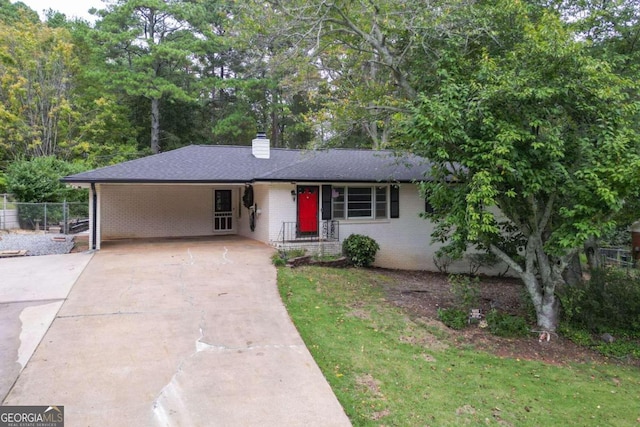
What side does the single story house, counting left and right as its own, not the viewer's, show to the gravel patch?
right

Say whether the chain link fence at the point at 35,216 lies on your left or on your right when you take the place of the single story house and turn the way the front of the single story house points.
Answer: on your right

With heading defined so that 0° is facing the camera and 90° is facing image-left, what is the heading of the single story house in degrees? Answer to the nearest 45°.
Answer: approximately 0°

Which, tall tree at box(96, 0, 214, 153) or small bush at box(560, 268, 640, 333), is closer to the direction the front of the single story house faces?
the small bush

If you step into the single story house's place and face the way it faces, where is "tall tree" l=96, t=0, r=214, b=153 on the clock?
The tall tree is roughly at 5 o'clock from the single story house.

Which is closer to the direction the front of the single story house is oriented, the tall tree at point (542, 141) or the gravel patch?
the tall tree

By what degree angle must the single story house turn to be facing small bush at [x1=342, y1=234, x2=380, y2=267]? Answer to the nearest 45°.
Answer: approximately 45° to its left

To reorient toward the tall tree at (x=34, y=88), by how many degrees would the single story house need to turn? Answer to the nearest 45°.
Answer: approximately 135° to its right
